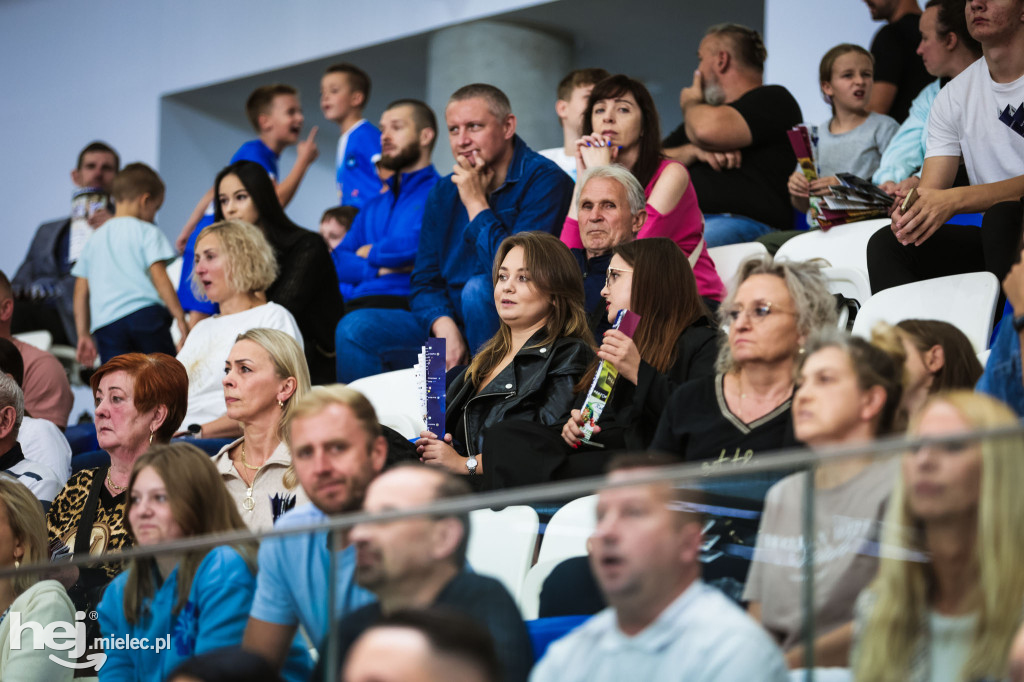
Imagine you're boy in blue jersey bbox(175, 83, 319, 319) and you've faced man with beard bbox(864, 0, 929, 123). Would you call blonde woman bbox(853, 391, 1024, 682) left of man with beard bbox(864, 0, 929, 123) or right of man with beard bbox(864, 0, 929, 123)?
right

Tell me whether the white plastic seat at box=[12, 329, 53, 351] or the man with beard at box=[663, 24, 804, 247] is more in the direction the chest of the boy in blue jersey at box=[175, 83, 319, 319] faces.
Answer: the man with beard

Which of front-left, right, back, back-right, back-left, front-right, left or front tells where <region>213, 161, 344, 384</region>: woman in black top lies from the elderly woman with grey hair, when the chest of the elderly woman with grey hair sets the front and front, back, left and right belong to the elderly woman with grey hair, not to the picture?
right

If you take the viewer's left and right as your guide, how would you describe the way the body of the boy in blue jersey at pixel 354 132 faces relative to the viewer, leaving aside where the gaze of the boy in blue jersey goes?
facing the viewer and to the left of the viewer

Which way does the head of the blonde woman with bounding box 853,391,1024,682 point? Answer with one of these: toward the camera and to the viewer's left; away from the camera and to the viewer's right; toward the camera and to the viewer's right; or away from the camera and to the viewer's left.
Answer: toward the camera and to the viewer's left

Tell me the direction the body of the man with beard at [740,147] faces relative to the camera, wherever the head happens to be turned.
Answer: to the viewer's left

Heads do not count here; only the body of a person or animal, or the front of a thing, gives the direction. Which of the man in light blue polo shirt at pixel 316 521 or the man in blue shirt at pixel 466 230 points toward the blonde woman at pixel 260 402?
the man in blue shirt

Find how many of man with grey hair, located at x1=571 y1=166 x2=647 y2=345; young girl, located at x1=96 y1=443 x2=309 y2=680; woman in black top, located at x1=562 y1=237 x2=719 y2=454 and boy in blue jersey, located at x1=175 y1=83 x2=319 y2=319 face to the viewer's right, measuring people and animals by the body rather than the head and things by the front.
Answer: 1

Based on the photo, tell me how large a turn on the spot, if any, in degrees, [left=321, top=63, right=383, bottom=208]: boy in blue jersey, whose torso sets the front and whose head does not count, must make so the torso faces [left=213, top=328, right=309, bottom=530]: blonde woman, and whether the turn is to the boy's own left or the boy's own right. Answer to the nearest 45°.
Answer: approximately 45° to the boy's own left

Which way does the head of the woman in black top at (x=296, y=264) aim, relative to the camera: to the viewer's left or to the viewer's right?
to the viewer's left

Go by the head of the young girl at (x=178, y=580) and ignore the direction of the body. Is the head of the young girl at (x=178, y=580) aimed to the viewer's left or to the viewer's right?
to the viewer's left
